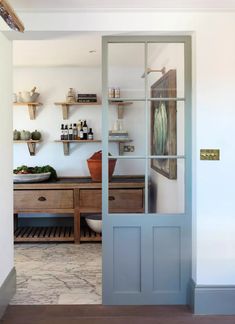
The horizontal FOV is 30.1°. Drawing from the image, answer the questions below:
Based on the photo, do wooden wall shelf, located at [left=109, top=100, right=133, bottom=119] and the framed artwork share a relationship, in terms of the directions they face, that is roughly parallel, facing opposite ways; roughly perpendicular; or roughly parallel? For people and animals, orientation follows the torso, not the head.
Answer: roughly perpendicular

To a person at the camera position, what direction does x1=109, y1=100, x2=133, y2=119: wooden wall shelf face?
facing the viewer

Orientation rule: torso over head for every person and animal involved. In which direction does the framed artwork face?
to the viewer's left

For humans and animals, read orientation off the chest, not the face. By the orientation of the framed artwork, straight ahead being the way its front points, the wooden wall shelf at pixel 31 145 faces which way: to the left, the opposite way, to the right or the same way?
to the left

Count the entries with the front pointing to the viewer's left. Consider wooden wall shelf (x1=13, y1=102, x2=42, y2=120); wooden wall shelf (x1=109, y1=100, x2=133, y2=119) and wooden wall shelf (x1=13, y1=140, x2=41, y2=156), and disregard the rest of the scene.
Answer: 0

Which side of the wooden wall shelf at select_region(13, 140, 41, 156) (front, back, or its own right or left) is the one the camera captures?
front

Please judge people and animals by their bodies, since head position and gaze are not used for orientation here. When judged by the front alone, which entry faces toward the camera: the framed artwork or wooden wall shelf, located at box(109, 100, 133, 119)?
the wooden wall shelf

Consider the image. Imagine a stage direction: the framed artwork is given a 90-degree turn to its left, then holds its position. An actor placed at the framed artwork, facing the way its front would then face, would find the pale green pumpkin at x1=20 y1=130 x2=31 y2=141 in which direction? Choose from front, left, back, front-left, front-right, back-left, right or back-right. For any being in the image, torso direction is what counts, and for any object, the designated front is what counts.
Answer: back-right

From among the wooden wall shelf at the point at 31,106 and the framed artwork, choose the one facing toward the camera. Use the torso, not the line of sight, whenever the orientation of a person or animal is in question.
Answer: the wooden wall shelf

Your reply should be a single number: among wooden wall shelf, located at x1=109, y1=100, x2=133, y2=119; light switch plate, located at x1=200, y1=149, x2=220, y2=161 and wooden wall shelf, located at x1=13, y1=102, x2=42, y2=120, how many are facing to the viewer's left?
0

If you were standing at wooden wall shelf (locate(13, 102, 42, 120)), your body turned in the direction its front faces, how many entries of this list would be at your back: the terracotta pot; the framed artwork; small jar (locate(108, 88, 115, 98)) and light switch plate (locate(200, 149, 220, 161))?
0

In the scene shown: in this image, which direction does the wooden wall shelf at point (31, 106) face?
toward the camera

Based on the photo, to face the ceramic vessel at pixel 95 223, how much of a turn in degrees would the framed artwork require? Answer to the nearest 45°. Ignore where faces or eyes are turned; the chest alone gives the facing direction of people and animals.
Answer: approximately 45° to its right

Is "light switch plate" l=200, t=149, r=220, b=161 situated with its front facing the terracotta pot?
no
